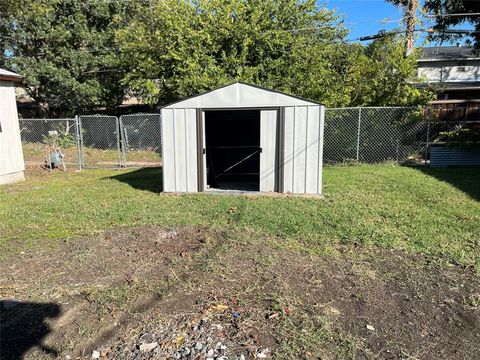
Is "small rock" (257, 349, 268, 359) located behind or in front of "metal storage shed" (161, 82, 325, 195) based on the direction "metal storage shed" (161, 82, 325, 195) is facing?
in front

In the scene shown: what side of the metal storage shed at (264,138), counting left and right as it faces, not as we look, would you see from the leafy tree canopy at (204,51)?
back

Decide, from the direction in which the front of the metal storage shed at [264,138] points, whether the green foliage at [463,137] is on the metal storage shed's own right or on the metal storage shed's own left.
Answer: on the metal storage shed's own left

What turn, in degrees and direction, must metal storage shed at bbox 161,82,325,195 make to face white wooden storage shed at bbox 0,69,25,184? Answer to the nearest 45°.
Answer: approximately 90° to its right

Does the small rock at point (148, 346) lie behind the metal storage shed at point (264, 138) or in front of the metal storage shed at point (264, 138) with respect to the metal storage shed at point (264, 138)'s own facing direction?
in front

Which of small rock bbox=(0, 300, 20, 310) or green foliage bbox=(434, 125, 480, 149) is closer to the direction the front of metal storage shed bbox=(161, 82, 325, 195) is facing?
the small rock

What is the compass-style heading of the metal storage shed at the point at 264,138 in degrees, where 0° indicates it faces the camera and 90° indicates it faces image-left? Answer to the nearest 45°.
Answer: approximately 0°

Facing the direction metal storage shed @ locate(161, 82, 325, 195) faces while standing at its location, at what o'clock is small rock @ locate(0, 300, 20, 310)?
The small rock is roughly at 1 o'clock from the metal storage shed.

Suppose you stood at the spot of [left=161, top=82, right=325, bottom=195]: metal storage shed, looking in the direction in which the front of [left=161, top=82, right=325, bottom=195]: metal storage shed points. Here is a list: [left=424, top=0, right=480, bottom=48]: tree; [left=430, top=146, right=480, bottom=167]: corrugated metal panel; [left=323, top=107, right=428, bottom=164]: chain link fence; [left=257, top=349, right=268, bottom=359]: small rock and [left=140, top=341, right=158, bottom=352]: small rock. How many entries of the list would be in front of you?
2

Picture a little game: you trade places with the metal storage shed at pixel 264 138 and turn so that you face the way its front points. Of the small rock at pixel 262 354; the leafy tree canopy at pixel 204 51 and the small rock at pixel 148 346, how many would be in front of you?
2

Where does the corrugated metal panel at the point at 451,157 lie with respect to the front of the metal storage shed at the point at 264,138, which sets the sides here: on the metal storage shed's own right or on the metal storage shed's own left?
on the metal storage shed's own left
